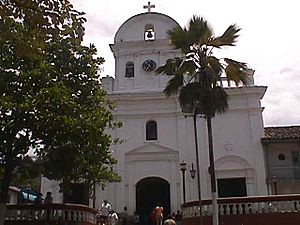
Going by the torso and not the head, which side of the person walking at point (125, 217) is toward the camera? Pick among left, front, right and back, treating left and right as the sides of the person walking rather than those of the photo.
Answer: back

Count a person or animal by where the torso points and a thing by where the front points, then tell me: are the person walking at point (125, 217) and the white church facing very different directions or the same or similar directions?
very different directions

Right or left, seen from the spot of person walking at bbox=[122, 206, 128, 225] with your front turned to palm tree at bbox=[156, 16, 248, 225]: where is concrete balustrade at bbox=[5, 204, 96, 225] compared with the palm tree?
right

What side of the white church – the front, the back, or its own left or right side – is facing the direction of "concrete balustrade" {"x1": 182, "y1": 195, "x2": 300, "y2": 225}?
front

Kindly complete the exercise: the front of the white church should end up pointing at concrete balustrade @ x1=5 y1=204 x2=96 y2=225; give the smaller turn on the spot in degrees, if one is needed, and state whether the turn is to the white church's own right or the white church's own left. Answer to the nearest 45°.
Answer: approximately 45° to the white church's own right

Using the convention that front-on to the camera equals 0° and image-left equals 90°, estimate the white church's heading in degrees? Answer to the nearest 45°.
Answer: approximately 0°

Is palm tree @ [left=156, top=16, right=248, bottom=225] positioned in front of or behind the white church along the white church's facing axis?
in front

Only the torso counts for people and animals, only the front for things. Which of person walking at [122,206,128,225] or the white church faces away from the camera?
the person walking

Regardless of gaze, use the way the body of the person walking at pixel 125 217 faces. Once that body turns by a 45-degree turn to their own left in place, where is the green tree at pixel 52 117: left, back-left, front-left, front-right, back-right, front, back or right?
back-left
